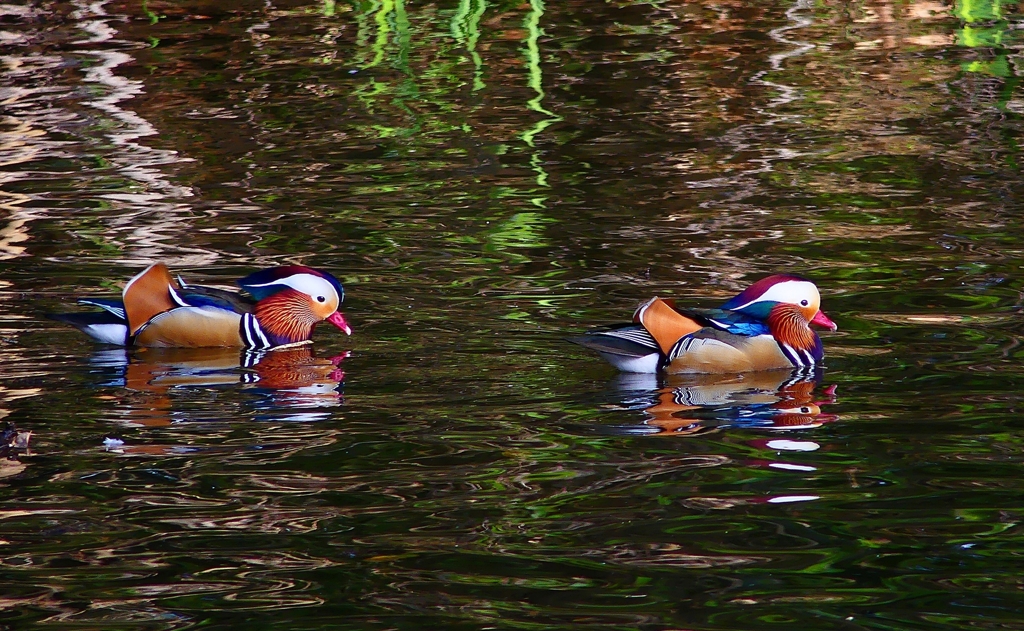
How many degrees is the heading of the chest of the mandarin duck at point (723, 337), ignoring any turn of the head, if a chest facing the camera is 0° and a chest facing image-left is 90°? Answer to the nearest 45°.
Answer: approximately 270°

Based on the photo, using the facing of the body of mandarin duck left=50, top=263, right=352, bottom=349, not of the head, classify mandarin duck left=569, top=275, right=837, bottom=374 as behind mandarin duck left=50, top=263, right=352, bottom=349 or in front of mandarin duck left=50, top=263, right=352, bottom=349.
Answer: in front

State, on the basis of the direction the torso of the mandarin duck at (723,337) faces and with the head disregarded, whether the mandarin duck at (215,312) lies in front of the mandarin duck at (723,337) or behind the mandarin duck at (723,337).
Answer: behind

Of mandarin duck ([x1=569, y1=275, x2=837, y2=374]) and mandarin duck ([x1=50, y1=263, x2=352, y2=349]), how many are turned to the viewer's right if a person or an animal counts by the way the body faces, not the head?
2

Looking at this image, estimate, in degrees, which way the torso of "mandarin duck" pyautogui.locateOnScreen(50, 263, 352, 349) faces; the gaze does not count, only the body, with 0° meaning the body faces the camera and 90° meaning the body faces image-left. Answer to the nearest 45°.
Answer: approximately 270°
